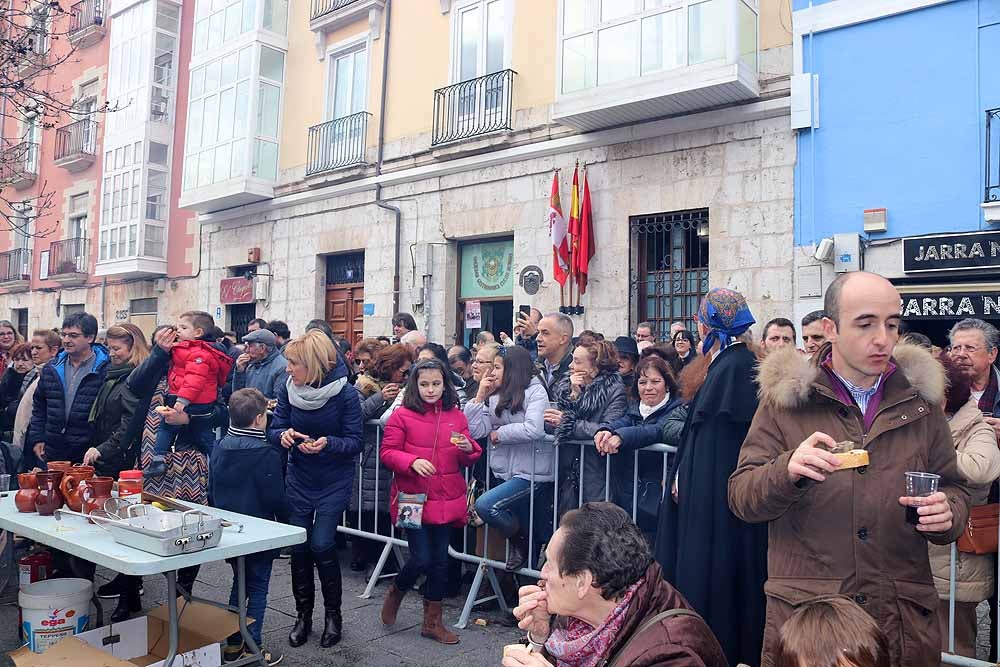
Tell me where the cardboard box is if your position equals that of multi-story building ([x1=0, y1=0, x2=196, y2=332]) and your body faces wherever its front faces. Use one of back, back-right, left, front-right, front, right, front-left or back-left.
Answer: front-left

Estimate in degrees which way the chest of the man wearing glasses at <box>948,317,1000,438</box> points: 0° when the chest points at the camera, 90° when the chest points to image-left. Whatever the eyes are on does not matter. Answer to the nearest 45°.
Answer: approximately 45°

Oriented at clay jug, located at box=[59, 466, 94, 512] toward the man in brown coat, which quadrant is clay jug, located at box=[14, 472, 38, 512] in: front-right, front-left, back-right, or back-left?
back-right
